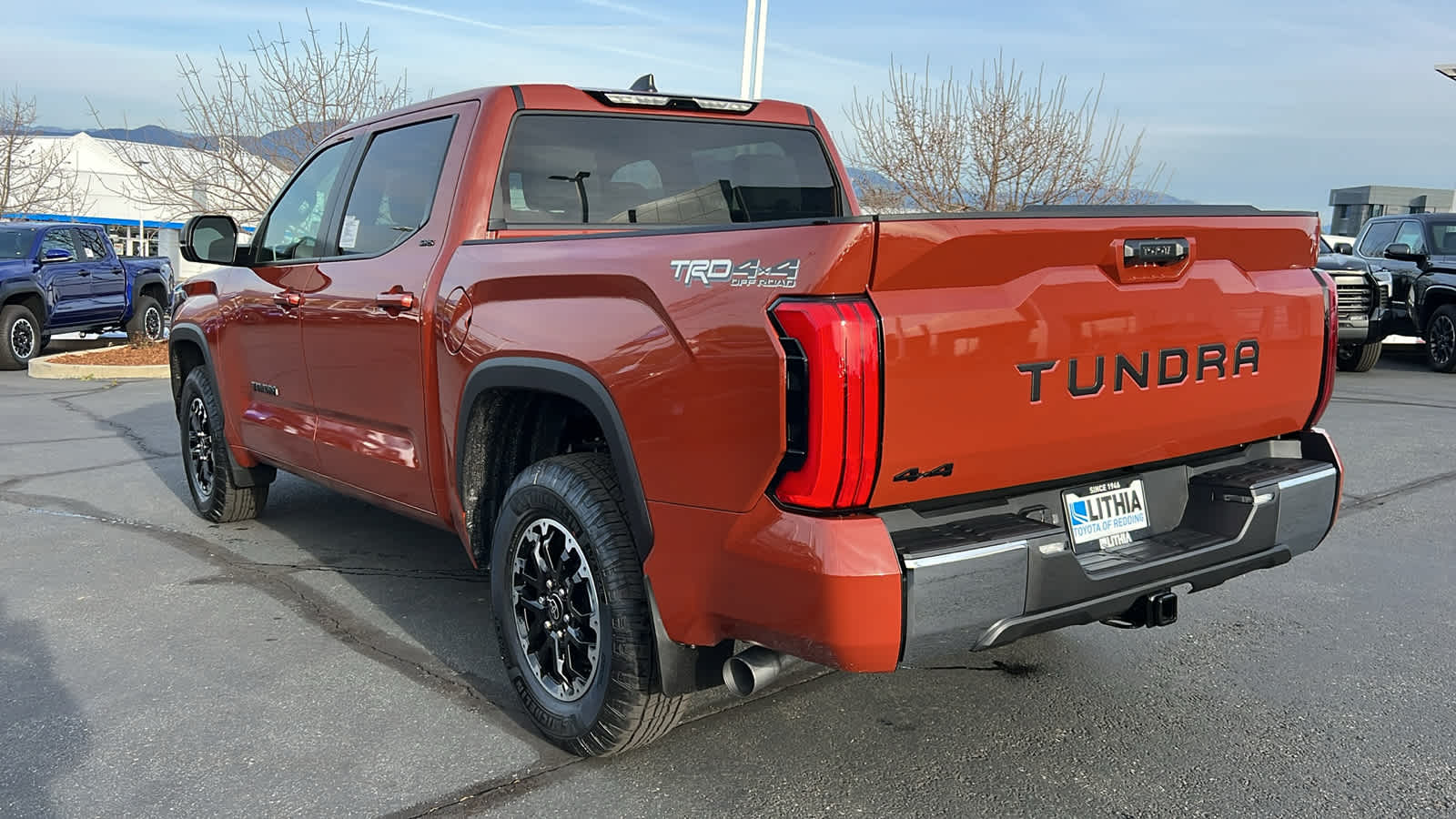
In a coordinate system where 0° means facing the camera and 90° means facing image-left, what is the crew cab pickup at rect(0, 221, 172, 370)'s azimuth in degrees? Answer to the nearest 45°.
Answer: approximately 45°

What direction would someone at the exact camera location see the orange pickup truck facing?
facing away from the viewer and to the left of the viewer

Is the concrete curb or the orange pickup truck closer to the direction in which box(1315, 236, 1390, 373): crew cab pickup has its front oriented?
the orange pickup truck

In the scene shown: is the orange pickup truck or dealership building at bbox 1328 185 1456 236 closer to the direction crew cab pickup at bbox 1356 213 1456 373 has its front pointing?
the orange pickup truck

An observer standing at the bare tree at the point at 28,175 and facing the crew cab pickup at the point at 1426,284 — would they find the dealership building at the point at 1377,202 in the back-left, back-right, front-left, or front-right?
front-left

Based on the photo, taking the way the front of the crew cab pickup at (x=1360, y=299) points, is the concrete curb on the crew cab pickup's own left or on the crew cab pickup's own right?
on the crew cab pickup's own right

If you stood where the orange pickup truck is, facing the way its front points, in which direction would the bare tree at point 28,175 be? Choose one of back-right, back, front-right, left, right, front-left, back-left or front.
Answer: front

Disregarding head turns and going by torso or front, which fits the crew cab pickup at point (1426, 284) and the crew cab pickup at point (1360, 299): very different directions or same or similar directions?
same or similar directions

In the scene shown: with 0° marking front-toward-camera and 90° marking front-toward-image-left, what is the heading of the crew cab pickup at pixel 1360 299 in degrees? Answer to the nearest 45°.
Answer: approximately 315°

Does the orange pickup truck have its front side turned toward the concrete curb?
yes

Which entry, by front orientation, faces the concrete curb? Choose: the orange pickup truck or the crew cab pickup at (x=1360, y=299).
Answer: the orange pickup truck
